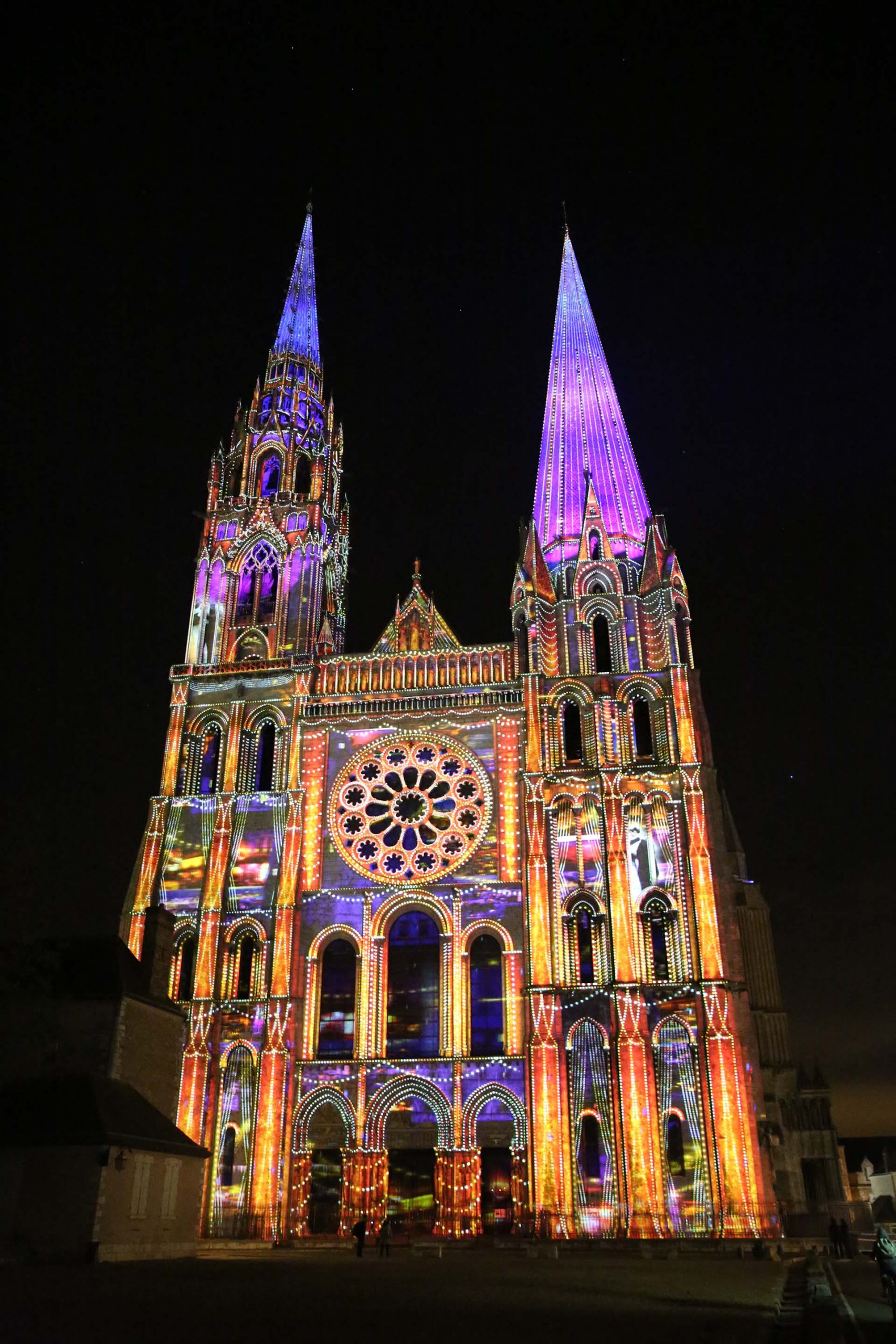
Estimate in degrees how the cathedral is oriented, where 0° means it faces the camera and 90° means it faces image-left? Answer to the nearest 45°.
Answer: approximately 0°
